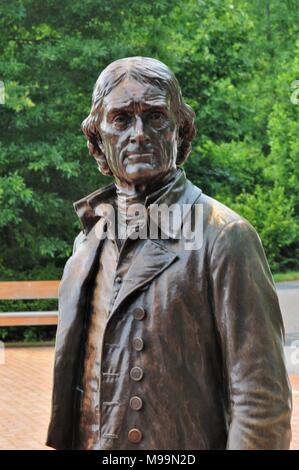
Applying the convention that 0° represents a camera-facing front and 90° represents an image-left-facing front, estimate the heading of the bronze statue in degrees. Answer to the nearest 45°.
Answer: approximately 45°
